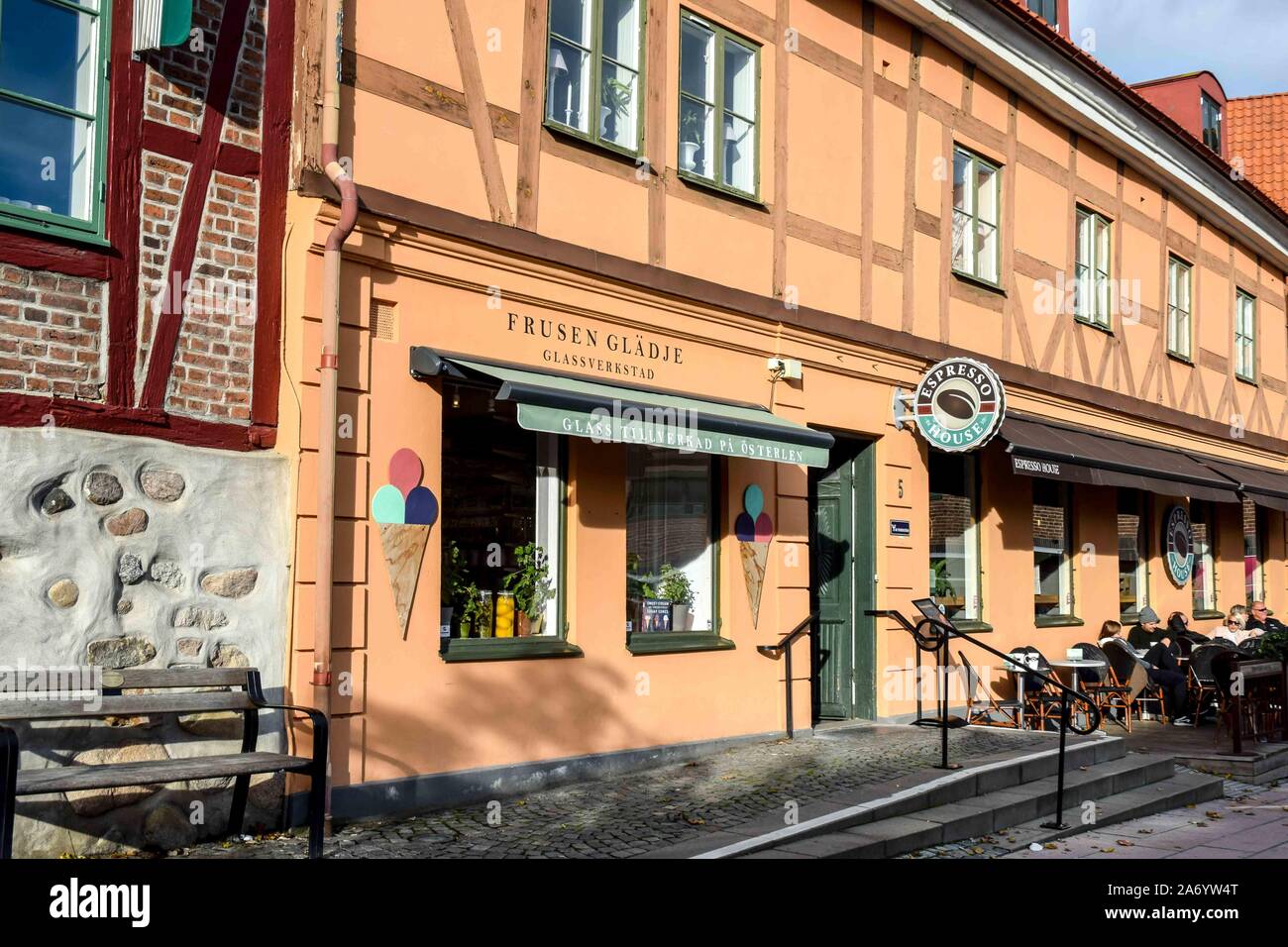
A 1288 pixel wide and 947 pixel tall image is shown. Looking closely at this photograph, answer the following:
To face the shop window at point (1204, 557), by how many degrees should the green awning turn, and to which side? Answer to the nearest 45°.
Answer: approximately 90° to its left

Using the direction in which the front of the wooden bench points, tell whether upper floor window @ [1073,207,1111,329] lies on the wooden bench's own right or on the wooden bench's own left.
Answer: on the wooden bench's own left

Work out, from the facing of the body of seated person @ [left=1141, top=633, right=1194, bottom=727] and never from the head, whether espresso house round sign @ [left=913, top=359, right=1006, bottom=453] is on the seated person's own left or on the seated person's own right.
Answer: on the seated person's own right

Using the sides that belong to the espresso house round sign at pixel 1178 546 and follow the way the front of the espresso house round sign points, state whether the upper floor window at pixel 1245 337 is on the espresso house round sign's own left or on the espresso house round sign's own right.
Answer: on the espresso house round sign's own left

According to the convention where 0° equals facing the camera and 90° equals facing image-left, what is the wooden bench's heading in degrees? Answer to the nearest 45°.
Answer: approximately 315°

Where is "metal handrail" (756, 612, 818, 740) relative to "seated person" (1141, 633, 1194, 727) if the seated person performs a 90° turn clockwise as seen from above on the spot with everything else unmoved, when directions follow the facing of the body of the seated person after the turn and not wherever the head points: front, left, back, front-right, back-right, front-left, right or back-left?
front-right

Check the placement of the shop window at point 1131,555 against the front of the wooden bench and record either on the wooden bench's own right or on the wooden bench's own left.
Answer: on the wooden bench's own left

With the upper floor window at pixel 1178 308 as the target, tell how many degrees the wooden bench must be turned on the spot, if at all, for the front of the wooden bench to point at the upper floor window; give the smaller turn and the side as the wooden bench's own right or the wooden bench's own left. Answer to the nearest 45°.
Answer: approximately 90° to the wooden bench's own left
